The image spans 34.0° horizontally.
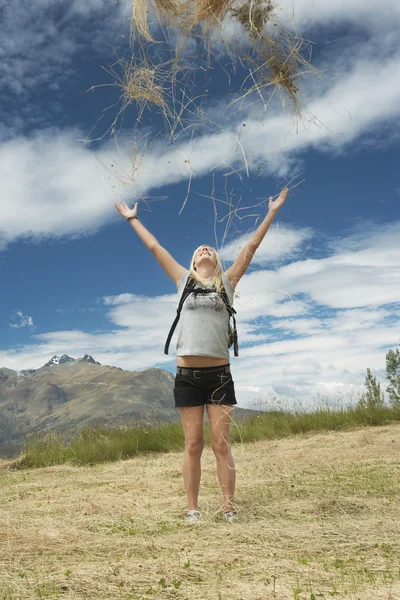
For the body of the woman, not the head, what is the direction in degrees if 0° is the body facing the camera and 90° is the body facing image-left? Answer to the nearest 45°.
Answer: approximately 0°
